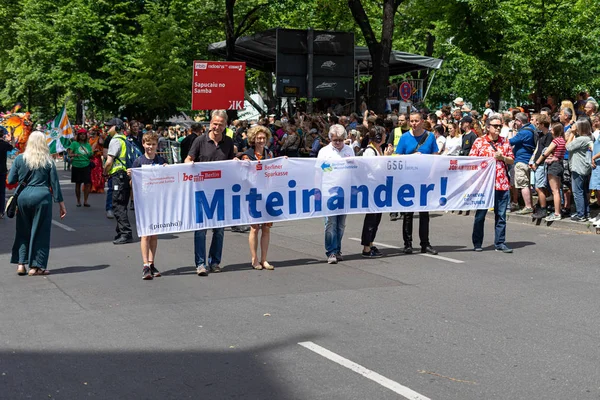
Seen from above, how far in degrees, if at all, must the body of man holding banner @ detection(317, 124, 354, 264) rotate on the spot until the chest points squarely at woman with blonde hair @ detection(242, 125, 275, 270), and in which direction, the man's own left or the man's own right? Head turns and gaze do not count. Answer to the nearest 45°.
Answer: approximately 45° to the man's own right

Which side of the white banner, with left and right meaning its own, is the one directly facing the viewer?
front

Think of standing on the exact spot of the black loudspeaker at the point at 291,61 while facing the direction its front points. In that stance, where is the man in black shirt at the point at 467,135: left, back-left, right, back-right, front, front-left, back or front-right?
front-left

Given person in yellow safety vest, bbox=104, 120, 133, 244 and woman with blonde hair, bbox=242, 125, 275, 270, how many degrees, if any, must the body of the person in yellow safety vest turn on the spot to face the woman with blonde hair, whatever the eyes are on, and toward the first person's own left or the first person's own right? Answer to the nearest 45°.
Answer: approximately 135° to the first person's own left

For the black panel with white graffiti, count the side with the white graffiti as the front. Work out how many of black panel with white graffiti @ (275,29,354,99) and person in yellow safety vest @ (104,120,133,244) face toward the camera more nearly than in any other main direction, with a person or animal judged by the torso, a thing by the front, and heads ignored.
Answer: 1

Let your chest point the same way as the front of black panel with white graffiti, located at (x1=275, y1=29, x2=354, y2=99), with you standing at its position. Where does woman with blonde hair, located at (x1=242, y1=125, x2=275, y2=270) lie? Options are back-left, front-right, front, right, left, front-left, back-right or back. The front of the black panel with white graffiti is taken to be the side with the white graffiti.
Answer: front

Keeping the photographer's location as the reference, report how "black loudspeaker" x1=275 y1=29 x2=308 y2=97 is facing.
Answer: facing the viewer

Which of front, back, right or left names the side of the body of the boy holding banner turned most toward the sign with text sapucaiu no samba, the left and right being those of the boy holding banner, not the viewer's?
back

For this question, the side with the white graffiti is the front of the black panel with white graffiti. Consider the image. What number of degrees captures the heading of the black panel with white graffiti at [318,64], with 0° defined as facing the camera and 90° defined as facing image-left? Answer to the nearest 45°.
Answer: approximately 0°

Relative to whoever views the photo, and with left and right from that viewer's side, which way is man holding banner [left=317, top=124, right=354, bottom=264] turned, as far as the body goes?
facing the viewer
